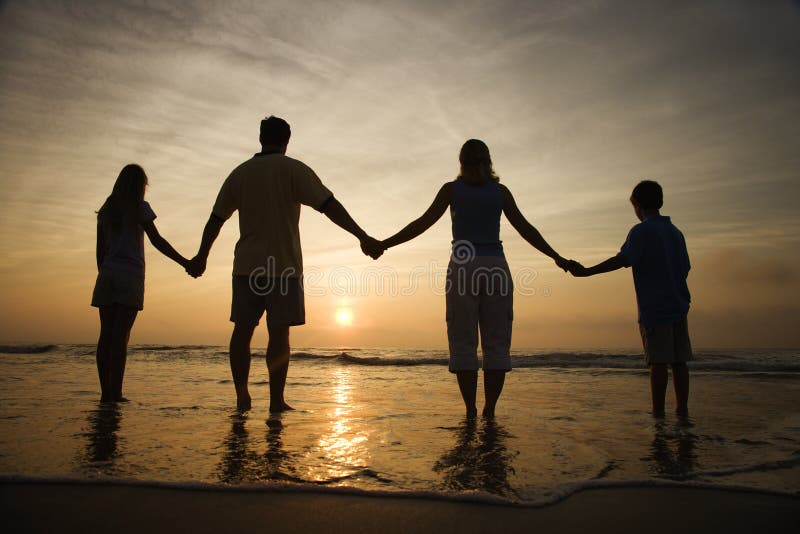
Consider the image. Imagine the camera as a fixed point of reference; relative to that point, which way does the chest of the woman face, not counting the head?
away from the camera

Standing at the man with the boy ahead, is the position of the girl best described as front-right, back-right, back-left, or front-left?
back-left

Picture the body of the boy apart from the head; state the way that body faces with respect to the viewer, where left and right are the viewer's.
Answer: facing away from the viewer and to the left of the viewer

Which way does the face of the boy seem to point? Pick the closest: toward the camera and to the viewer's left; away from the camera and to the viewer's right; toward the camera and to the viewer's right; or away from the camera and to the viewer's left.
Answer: away from the camera and to the viewer's left

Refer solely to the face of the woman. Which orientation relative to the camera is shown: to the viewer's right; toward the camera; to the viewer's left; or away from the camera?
away from the camera

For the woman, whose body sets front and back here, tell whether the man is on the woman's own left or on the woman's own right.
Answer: on the woman's own left

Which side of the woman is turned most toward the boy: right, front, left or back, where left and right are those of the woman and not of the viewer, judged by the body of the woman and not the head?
right

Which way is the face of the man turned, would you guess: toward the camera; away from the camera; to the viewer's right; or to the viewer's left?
away from the camera

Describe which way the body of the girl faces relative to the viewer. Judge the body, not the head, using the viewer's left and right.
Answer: facing away from the viewer and to the right of the viewer

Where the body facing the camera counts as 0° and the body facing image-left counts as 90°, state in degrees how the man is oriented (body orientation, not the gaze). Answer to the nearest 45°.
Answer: approximately 180°

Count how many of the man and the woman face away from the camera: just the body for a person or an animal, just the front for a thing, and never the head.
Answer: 2

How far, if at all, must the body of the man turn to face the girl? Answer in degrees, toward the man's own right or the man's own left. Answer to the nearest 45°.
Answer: approximately 45° to the man's own left
